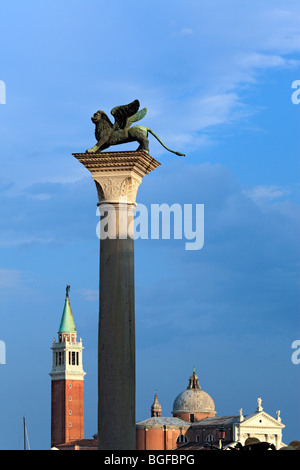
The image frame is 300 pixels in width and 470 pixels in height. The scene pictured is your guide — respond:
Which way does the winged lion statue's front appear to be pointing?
to the viewer's left
